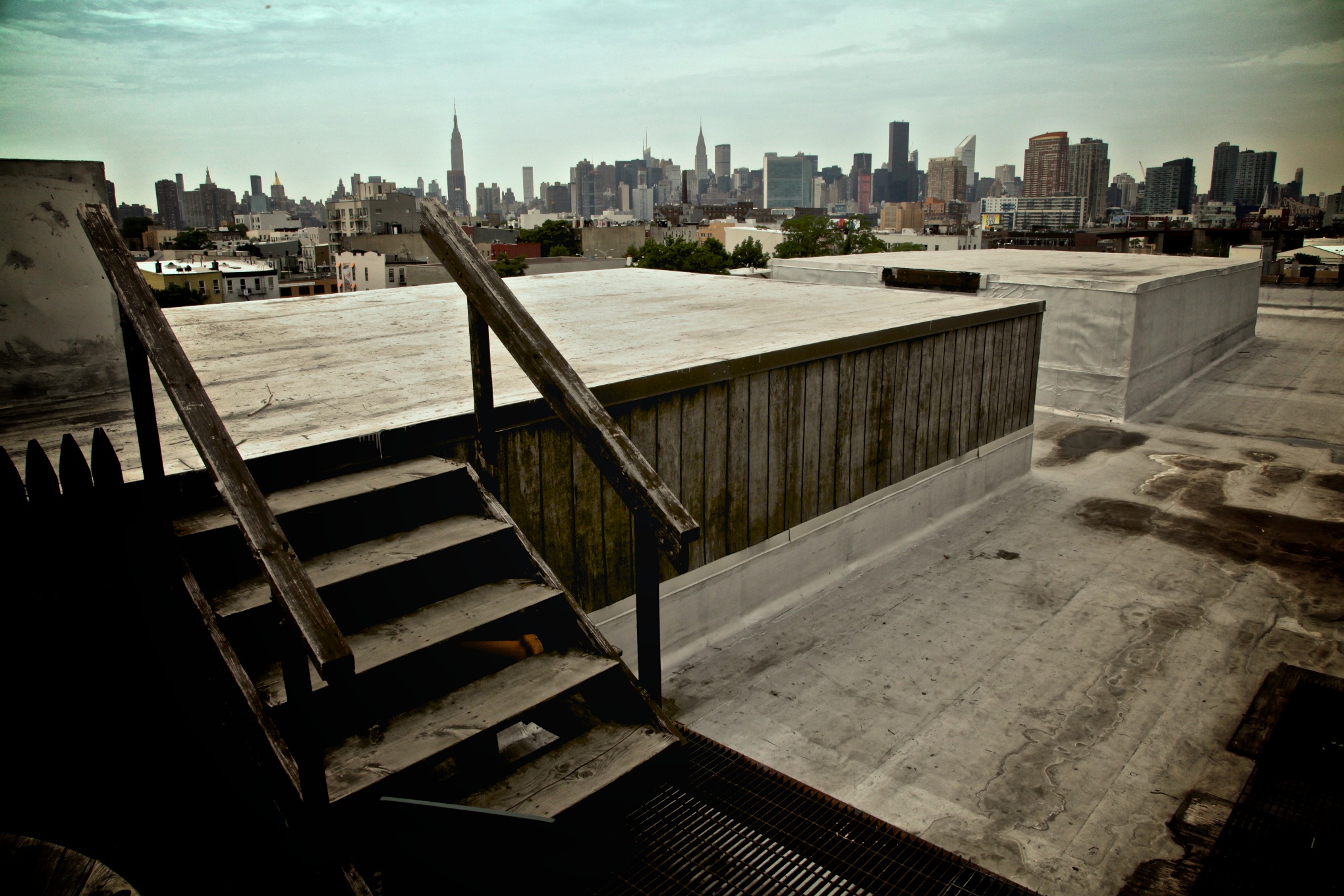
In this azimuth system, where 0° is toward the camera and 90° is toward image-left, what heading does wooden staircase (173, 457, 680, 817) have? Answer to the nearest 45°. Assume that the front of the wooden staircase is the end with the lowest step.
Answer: approximately 315°
